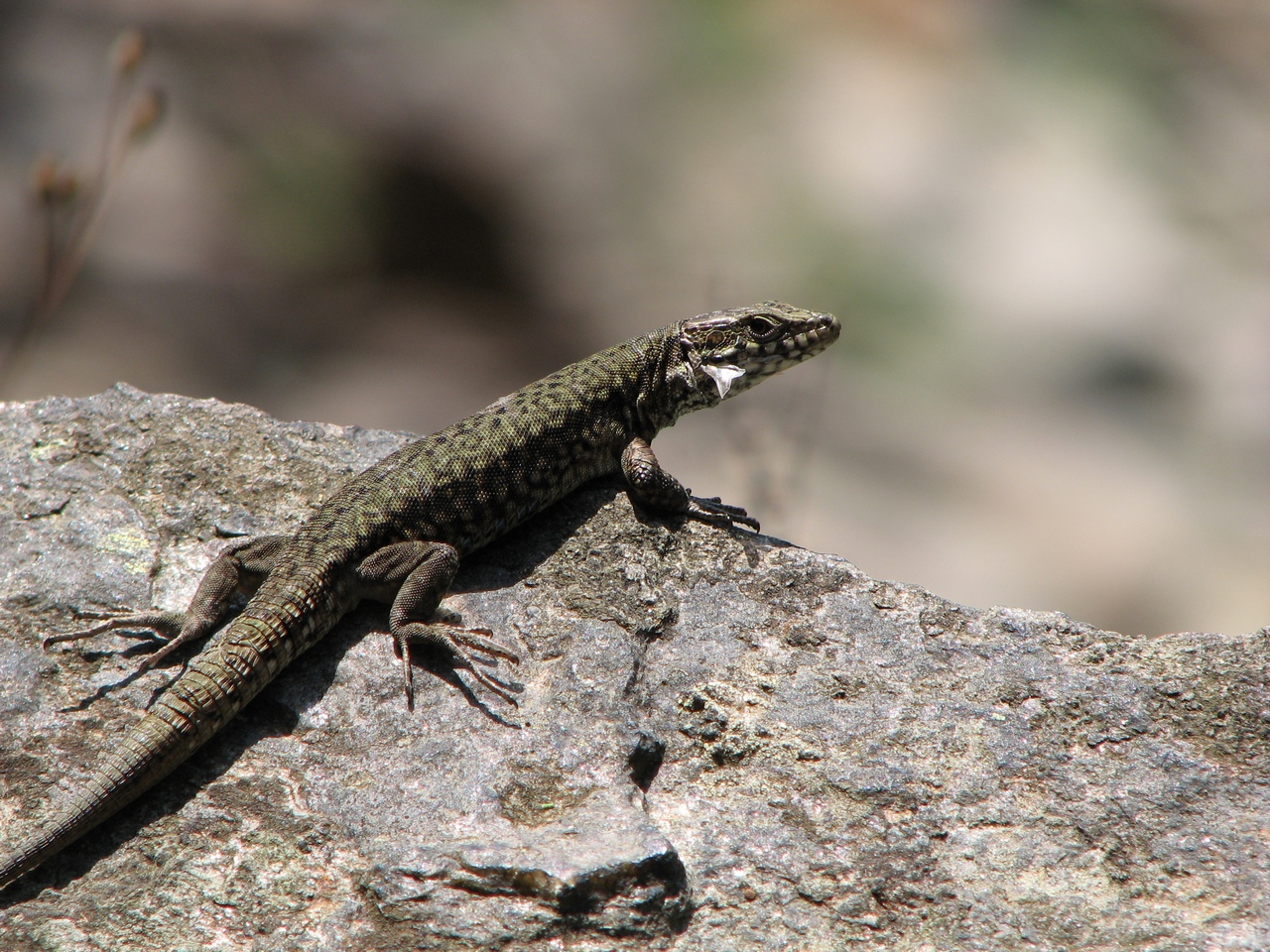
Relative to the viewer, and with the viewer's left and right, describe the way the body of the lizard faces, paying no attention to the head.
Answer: facing away from the viewer and to the right of the viewer
